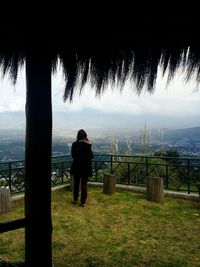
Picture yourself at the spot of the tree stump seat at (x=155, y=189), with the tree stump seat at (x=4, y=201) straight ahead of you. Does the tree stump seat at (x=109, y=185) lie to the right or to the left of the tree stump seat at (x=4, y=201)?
right

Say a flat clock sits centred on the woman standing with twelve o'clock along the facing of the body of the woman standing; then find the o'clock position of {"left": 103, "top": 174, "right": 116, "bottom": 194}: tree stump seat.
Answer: The tree stump seat is roughly at 1 o'clock from the woman standing.

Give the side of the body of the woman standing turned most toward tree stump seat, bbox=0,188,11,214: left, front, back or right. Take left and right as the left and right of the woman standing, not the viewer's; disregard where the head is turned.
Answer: left

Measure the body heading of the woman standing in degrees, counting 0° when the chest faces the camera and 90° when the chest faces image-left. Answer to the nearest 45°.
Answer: approximately 180°

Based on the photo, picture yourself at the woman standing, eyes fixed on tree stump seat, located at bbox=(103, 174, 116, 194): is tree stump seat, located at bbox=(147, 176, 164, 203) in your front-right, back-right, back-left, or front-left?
front-right

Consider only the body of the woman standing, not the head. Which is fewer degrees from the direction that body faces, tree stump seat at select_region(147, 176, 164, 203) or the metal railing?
the metal railing

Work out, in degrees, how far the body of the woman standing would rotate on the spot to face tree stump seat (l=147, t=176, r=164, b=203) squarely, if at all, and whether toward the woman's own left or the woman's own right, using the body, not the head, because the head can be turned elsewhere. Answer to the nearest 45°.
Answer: approximately 90° to the woman's own right

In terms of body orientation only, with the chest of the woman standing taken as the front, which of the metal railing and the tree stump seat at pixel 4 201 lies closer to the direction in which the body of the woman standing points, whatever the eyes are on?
the metal railing
